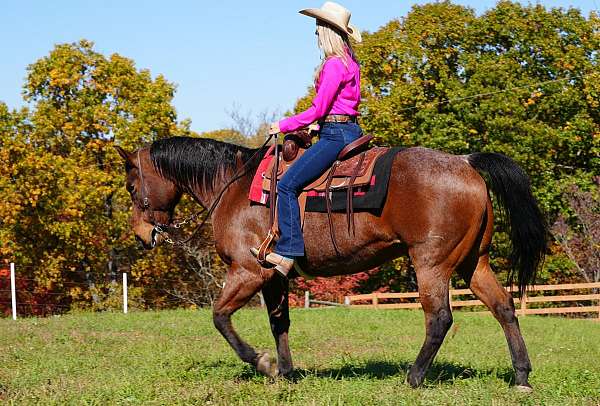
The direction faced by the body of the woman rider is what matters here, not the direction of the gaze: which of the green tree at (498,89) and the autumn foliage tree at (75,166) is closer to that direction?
the autumn foliage tree

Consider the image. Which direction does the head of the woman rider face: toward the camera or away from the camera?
away from the camera

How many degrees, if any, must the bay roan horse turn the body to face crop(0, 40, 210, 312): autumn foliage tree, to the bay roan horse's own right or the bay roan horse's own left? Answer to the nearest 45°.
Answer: approximately 45° to the bay roan horse's own right

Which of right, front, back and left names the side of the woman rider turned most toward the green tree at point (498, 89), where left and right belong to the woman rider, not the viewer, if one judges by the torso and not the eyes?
right

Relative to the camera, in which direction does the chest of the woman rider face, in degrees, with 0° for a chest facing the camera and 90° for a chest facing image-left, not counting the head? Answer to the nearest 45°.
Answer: approximately 90°

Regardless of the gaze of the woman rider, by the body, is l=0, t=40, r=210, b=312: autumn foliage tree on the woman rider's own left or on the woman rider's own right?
on the woman rider's own right

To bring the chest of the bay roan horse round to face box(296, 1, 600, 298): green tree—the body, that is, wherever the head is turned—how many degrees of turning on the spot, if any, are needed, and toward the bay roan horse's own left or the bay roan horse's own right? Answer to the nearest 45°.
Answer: approximately 90° to the bay roan horse's own right

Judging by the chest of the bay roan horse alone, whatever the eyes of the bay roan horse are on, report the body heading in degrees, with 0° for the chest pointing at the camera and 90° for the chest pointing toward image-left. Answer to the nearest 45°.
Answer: approximately 90°
